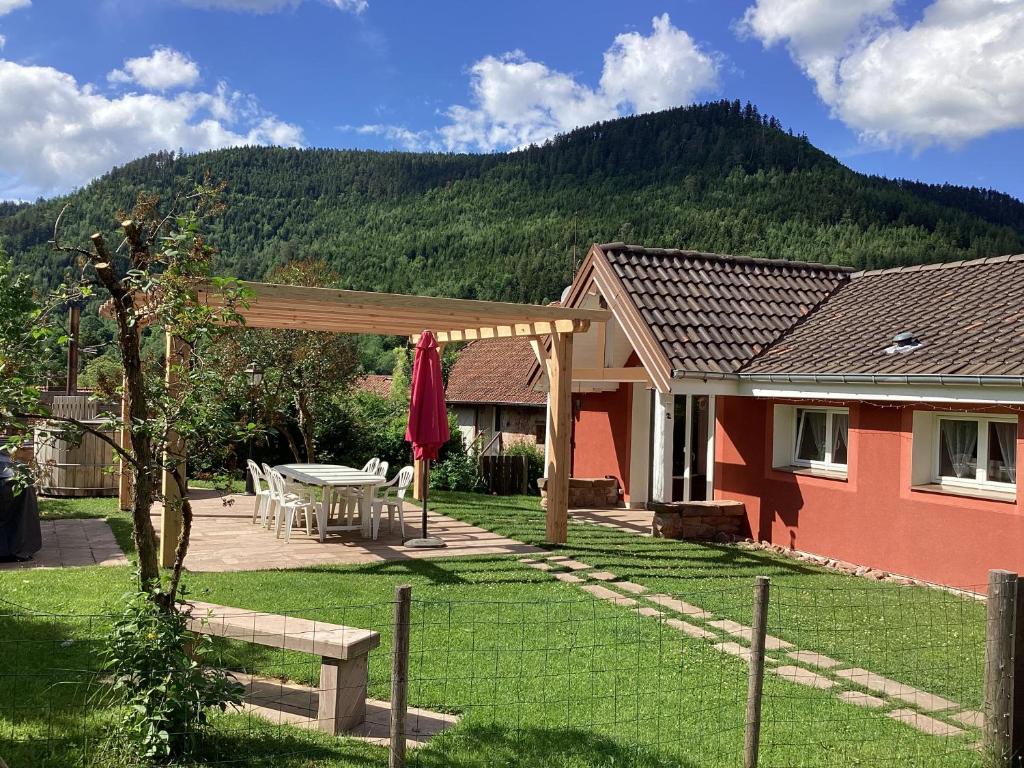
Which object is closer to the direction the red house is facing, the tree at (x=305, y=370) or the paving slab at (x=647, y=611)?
the paving slab

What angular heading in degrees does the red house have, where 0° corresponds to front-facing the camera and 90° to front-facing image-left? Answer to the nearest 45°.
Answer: approximately 45°

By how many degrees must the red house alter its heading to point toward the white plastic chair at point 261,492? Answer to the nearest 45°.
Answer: approximately 45° to its right

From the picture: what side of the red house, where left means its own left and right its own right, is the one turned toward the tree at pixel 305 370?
right

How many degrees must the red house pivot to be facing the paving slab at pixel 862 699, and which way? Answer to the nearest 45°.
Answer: approximately 45° to its left

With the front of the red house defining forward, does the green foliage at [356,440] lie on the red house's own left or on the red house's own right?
on the red house's own right

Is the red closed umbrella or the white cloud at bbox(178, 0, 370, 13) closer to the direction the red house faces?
the red closed umbrella

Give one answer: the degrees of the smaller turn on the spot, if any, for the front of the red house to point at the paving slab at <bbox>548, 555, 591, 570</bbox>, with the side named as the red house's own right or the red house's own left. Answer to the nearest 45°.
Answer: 0° — it already faces it
